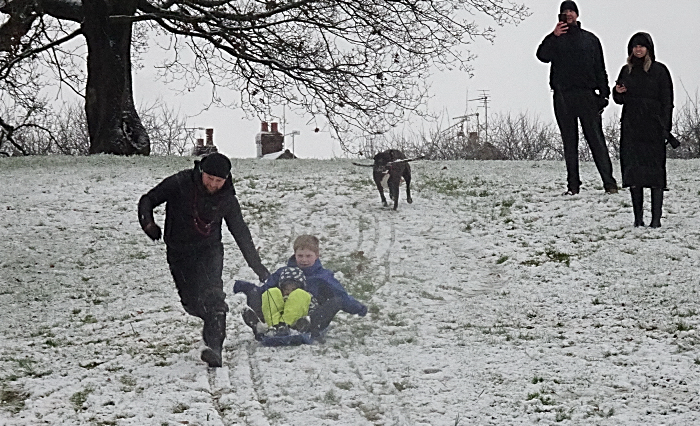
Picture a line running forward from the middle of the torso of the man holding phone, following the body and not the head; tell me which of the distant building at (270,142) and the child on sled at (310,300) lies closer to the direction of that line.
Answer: the child on sled

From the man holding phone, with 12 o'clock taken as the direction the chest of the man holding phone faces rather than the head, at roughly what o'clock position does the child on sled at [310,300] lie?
The child on sled is roughly at 1 o'clock from the man holding phone.

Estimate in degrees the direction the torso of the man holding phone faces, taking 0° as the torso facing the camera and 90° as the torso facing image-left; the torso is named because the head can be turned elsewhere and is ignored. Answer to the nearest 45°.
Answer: approximately 0°

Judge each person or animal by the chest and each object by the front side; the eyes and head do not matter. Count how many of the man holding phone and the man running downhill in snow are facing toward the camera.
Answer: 2

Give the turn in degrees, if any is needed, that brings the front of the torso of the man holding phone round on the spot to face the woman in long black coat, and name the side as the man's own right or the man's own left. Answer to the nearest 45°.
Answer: approximately 45° to the man's own left

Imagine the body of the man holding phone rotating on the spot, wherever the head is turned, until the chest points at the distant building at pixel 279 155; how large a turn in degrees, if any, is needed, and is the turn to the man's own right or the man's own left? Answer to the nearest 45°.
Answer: approximately 135° to the man's own right
